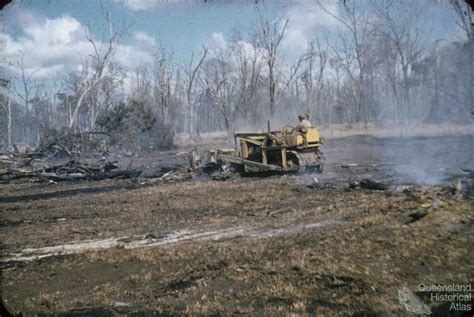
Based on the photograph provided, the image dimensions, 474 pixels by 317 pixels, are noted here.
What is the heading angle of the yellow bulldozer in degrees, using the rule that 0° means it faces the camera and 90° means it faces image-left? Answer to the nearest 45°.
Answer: approximately 90°

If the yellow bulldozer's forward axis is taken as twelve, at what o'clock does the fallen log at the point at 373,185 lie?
The fallen log is roughly at 8 o'clock from the yellow bulldozer.

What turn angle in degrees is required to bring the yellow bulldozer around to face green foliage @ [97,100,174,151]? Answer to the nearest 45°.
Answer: approximately 45° to its right

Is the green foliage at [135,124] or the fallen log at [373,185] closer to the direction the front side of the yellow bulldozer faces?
the green foliage
